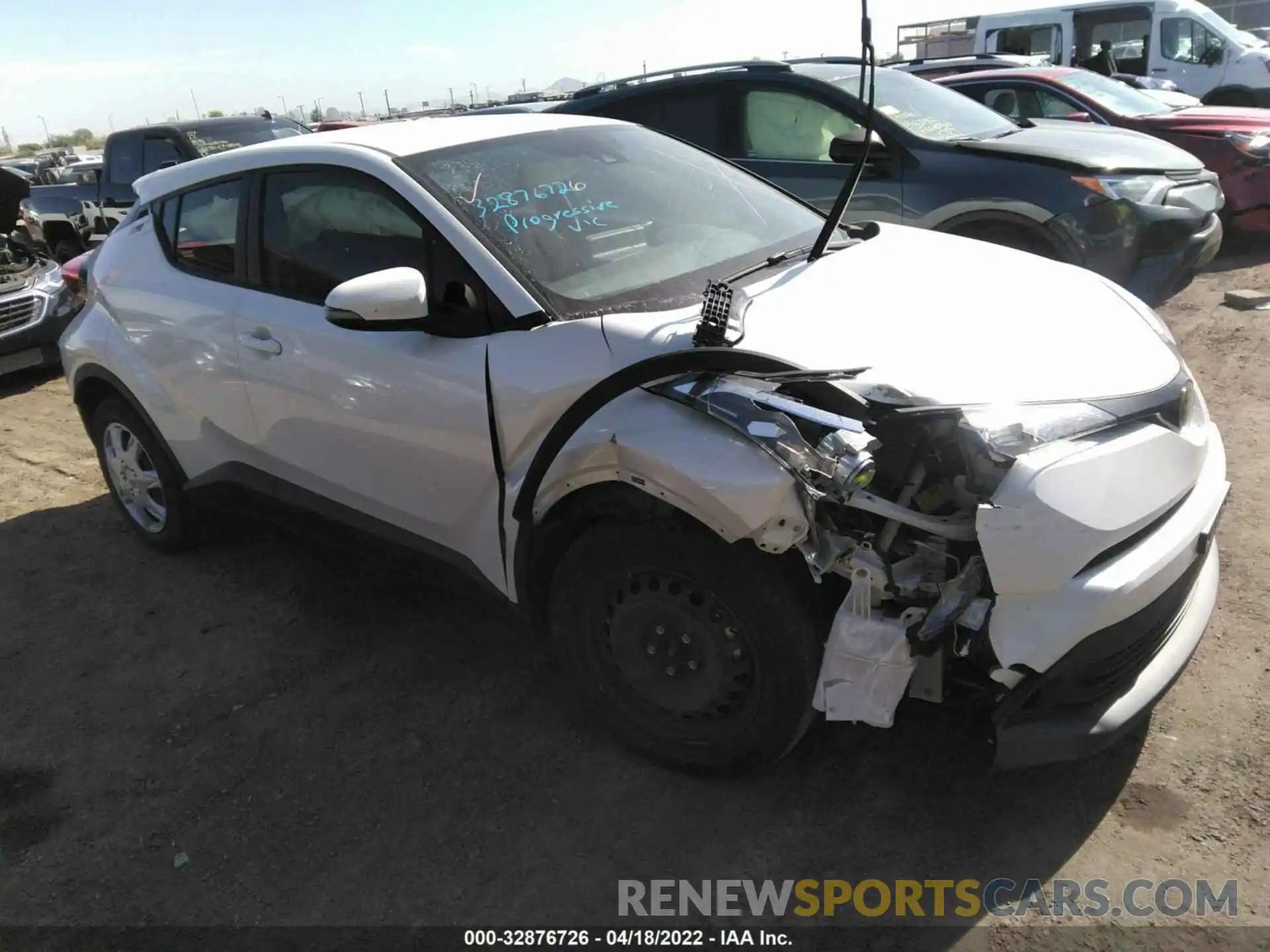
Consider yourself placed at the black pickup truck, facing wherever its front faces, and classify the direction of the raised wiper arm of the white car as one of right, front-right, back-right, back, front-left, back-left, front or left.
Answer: front-right

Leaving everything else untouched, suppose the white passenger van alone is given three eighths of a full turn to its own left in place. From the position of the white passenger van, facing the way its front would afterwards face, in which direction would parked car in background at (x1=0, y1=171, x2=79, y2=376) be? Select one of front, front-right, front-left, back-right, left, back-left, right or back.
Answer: back-left

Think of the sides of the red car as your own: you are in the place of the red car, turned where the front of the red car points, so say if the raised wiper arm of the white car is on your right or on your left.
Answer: on your right

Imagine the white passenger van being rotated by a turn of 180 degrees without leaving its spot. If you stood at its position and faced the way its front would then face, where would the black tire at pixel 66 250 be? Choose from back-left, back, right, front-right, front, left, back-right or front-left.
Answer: left

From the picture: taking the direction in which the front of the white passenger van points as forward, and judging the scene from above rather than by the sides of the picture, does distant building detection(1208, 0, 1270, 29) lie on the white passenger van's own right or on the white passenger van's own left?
on the white passenger van's own left

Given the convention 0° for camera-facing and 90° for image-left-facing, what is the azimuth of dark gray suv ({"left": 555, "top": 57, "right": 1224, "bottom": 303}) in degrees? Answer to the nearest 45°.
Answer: approximately 315°

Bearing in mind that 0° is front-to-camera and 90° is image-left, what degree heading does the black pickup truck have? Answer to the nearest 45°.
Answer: approximately 315°
